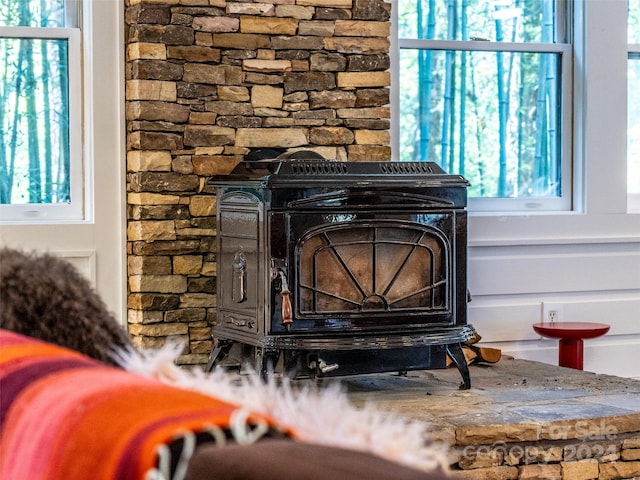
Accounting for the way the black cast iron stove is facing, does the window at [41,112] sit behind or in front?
behind

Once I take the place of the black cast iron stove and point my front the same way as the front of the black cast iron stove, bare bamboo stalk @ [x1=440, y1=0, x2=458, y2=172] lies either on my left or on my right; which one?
on my left

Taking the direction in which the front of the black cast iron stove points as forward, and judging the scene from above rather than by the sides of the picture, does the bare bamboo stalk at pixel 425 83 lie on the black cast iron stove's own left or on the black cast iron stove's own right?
on the black cast iron stove's own left

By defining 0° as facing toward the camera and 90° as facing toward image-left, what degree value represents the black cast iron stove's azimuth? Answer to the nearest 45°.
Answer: approximately 315°

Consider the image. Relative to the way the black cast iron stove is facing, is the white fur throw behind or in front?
in front

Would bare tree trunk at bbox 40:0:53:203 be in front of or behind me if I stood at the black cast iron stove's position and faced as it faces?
behind

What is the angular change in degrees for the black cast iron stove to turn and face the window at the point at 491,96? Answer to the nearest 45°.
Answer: approximately 90° to its left

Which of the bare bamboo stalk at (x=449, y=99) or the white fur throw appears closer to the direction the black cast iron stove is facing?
the white fur throw

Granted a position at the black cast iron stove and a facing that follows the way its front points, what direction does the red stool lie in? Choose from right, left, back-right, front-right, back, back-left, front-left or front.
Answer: left

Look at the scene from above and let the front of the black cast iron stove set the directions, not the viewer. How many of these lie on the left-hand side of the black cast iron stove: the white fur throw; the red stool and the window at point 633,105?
2
